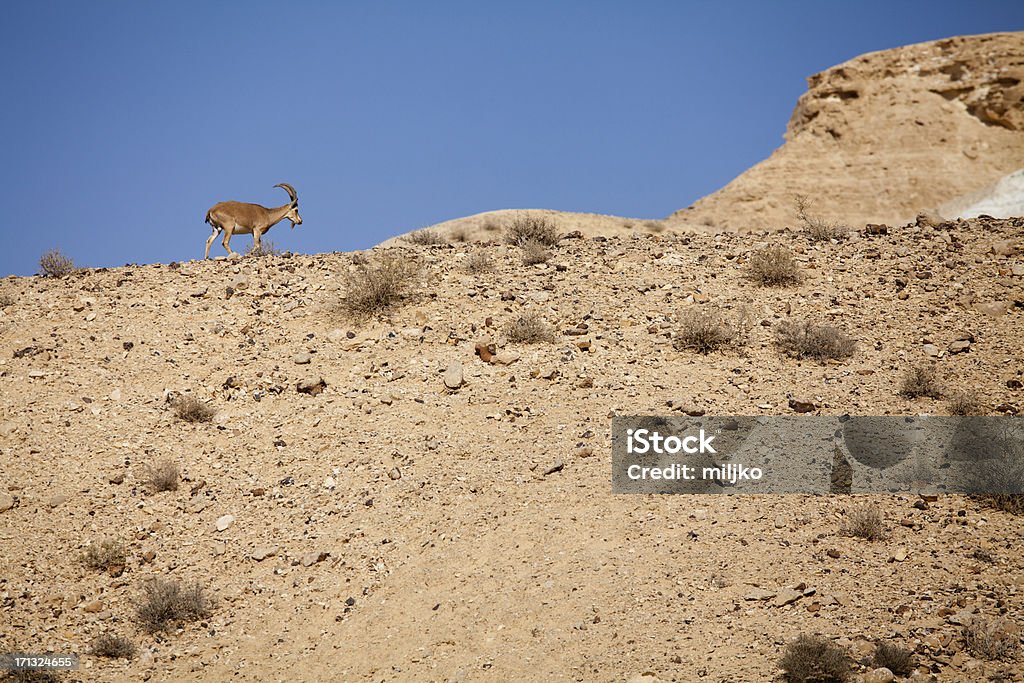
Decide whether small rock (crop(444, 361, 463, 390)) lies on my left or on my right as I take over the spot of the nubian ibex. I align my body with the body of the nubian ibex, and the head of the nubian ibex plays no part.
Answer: on my right

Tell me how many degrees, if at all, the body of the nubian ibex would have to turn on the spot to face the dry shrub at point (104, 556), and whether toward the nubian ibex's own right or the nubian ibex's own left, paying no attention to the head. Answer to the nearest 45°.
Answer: approximately 90° to the nubian ibex's own right

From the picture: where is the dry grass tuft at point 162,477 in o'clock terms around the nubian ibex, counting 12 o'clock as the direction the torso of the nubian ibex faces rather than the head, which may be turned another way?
The dry grass tuft is roughly at 3 o'clock from the nubian ibex.

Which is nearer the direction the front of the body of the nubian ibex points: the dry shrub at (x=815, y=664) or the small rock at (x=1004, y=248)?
the small rock

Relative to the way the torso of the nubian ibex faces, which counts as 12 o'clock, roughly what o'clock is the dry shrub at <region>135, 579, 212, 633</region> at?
The dry shrub is roughly at 3 o'clock from the nubian ibex.

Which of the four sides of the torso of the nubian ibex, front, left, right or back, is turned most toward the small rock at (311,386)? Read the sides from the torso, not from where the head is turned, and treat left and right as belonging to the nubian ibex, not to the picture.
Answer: right

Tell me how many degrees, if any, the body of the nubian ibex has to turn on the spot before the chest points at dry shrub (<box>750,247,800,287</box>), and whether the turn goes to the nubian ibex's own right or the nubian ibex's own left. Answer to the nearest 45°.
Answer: approximately 45° to the nubian ibex's own right

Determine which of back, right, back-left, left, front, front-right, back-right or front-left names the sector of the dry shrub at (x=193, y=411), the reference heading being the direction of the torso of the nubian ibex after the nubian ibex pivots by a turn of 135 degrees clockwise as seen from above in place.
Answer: front-left

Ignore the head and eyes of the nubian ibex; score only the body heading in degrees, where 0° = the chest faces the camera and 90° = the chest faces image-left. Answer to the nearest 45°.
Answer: approximately 270°

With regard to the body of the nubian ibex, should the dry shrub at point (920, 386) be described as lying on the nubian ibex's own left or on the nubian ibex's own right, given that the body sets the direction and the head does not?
on the nubian ibex's own right

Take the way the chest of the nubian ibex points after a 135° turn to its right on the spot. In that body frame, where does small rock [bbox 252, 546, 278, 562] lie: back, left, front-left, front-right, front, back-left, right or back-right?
front-left

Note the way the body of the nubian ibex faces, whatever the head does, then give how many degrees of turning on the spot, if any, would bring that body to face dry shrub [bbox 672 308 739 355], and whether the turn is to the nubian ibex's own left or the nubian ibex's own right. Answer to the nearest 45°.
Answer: approximately 45° to the nubian ibex's own right

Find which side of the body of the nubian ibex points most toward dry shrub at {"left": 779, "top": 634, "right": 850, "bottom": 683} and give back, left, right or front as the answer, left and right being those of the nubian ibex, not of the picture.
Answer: right

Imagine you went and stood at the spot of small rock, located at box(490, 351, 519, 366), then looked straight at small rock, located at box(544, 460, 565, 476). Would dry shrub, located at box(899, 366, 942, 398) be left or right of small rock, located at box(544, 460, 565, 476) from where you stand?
left

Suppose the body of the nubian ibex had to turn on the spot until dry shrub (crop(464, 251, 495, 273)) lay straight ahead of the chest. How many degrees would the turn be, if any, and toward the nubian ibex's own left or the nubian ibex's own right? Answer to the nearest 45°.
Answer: approximately 45° to the nubian ibex's own right

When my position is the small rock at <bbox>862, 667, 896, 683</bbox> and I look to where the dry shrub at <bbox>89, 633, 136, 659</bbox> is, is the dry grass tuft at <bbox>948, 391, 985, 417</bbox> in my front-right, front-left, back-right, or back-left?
back-right

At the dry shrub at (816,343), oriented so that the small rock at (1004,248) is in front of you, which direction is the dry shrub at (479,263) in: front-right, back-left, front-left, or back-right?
back-left
